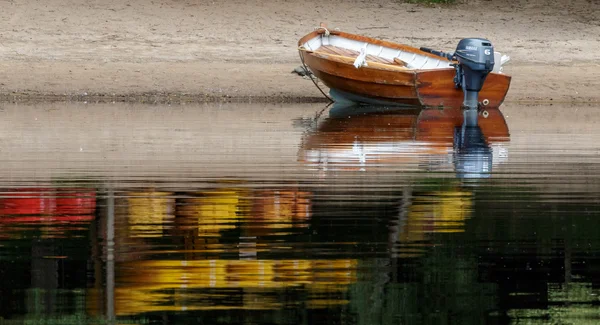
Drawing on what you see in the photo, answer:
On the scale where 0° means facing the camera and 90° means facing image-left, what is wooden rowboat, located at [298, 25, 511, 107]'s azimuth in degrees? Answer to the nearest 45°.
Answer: approximately 135°
